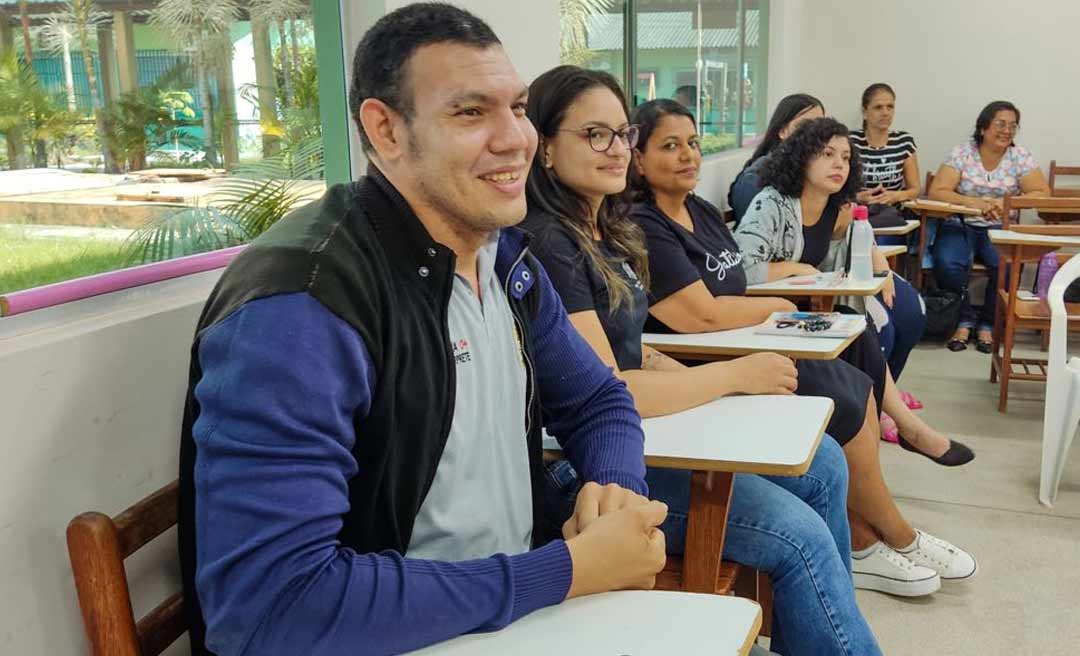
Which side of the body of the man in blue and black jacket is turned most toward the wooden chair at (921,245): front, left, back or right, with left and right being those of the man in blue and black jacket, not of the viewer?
left

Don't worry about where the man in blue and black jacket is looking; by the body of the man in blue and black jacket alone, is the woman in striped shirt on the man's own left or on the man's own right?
on the man's own left

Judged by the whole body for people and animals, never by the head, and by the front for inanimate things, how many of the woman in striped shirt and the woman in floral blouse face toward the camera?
2

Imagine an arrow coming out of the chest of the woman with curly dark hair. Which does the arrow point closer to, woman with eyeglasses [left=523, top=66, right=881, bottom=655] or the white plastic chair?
the white plastic chair

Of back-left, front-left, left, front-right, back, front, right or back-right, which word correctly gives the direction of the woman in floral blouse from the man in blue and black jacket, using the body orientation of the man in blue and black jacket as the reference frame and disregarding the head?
left

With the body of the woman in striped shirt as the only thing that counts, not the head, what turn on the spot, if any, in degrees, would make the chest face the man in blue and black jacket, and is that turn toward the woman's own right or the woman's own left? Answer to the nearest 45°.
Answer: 0° — they already face them

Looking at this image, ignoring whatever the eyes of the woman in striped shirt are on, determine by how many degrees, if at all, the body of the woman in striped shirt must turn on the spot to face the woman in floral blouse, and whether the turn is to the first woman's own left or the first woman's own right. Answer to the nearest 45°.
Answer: approximately 90° to the first woman's own left

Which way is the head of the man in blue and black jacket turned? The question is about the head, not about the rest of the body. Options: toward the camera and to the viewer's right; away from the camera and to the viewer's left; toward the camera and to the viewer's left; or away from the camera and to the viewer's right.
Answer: toward the camera and to the viewer's right

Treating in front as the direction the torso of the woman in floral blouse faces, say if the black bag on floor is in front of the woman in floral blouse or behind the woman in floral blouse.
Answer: in front

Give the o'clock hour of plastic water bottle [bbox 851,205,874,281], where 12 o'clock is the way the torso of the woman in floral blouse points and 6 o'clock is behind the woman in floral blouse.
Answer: The plastic water bottle is roughly at 12 o'clock from the woman in floral blouse.
